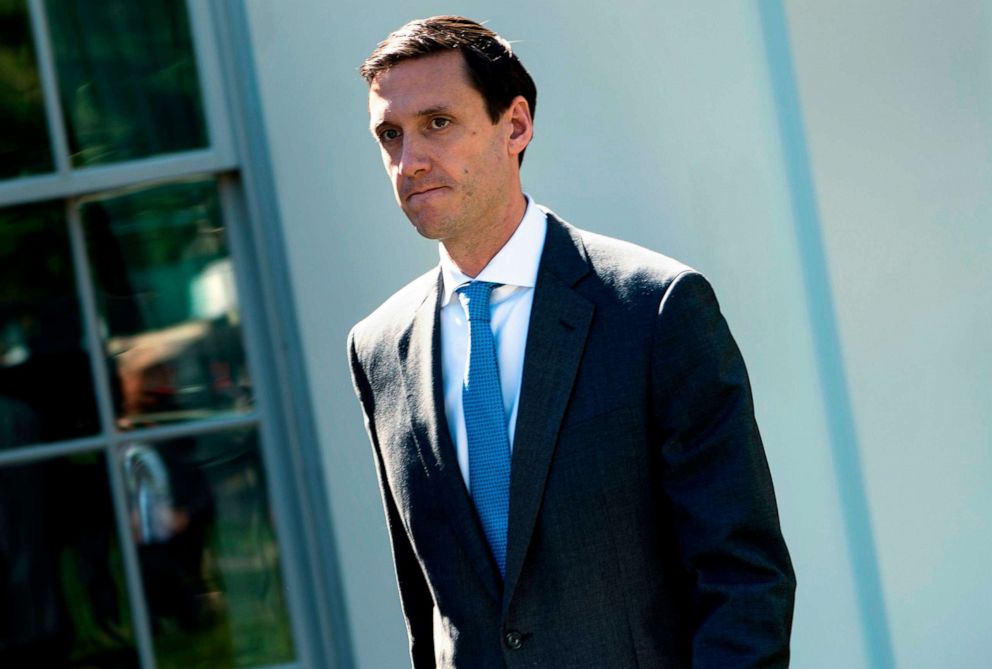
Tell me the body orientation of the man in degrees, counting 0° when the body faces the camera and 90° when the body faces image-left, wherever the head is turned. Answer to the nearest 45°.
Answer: approximately 45°
